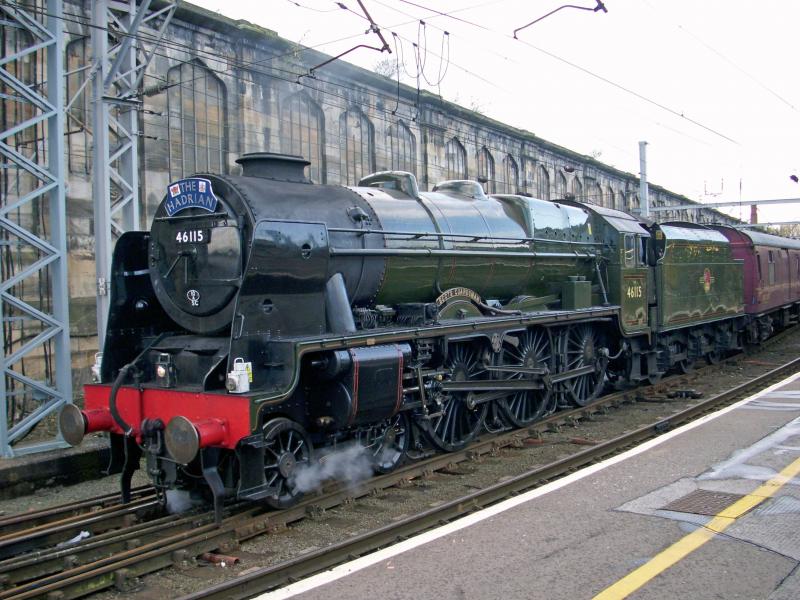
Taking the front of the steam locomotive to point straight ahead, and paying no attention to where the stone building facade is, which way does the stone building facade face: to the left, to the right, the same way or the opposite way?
to the left

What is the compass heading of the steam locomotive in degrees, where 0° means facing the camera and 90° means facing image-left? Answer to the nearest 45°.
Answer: approximately 45°

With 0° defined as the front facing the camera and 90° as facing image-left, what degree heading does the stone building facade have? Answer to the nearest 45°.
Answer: approximately 315°
